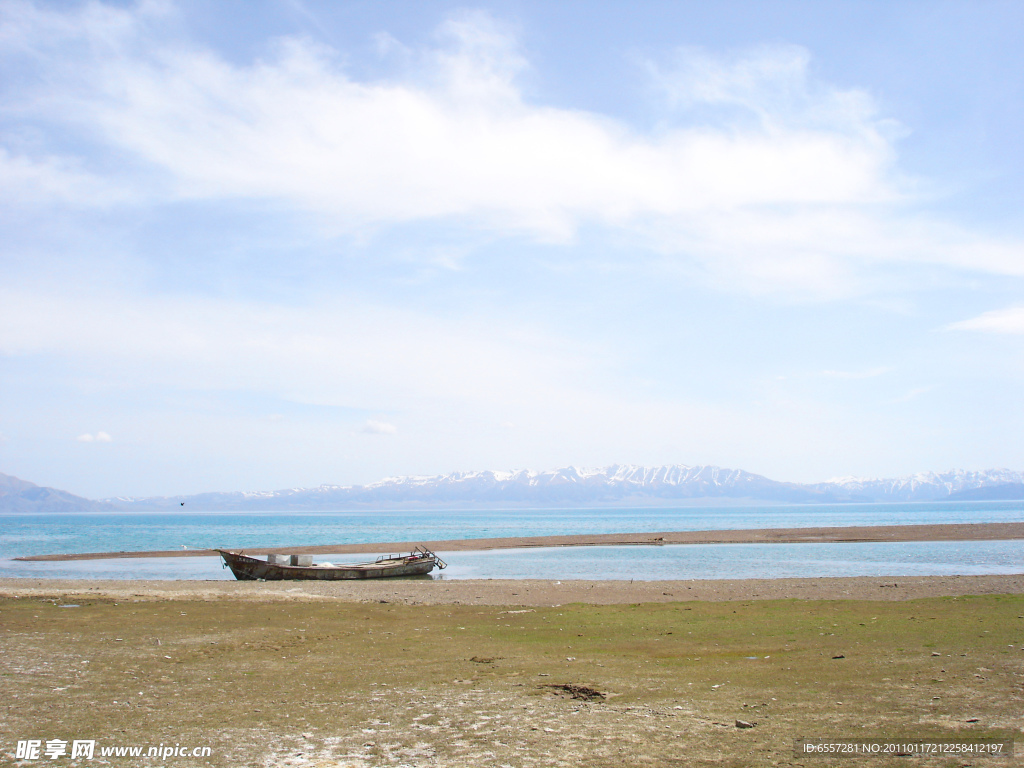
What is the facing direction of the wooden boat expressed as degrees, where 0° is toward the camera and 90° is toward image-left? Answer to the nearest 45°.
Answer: approximately 90°
